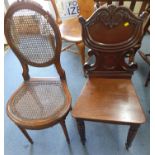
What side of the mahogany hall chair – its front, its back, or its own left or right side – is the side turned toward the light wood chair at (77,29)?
back

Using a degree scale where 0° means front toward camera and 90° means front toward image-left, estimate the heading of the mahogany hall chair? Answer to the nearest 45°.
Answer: approximately 0°
